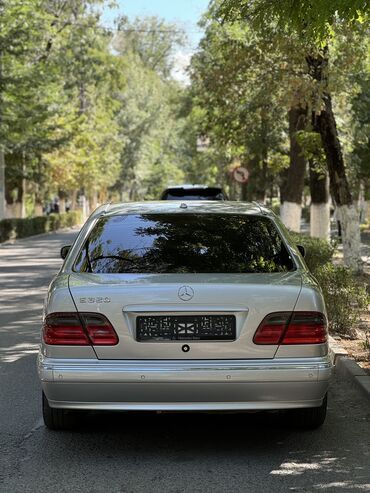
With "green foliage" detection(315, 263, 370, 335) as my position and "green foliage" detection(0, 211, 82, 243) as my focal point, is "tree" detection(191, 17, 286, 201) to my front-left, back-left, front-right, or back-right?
front-right

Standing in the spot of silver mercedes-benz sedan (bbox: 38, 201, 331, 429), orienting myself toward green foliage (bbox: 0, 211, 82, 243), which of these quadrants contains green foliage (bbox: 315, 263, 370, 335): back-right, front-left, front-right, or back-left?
front-right

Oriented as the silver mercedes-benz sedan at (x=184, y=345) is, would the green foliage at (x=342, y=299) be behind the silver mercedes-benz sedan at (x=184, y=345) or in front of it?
in front

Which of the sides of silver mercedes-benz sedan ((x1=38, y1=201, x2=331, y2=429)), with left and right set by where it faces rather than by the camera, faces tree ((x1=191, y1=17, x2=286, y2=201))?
front

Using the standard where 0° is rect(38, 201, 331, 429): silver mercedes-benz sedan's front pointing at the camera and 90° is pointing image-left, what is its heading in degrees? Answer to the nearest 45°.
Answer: approximately 180°

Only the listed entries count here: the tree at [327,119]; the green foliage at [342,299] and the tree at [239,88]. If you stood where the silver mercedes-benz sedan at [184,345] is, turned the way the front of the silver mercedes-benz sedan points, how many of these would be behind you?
0

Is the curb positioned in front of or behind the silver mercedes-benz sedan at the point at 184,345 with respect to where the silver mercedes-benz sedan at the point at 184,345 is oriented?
in front

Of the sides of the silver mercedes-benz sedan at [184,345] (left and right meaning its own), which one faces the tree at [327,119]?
front
